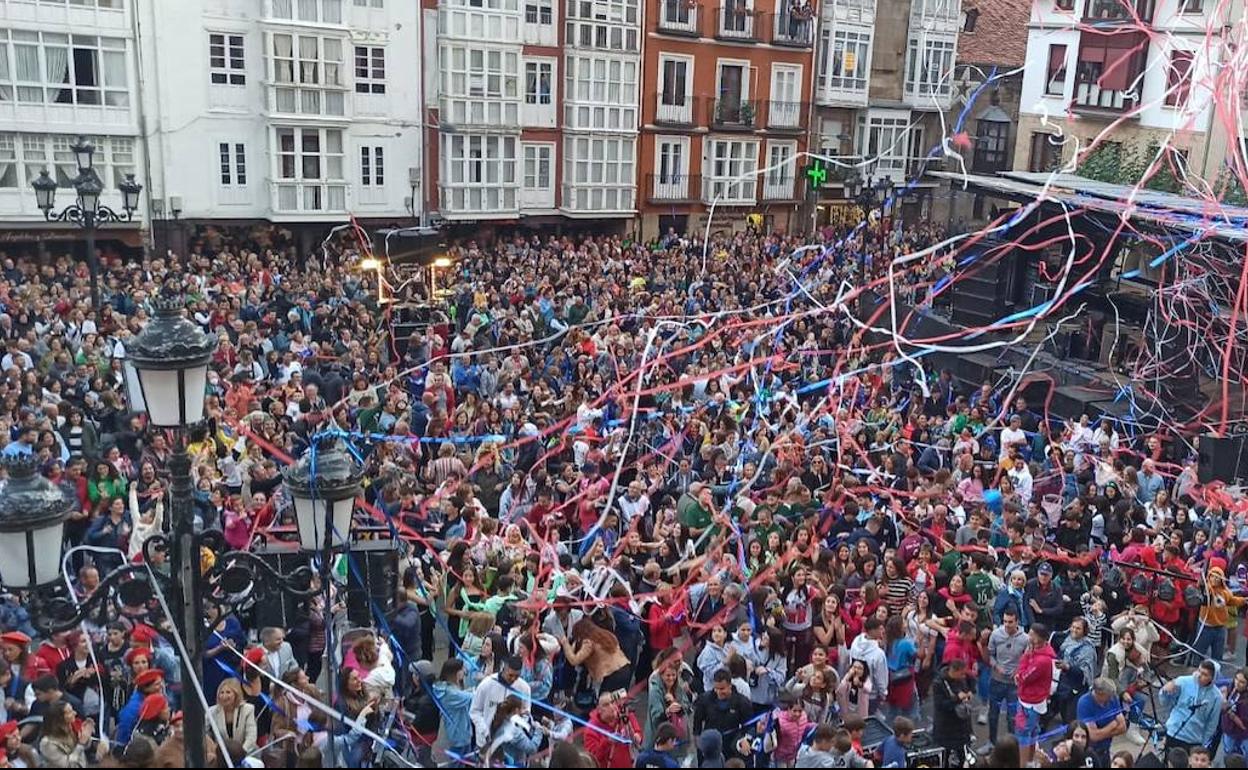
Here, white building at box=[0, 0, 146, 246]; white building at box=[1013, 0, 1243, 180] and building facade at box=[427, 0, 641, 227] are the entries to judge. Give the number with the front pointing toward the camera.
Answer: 3

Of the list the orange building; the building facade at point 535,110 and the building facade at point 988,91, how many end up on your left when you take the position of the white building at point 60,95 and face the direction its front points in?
3

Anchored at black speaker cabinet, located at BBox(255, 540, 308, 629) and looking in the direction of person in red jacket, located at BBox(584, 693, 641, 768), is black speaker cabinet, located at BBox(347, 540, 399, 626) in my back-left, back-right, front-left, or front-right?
front-left

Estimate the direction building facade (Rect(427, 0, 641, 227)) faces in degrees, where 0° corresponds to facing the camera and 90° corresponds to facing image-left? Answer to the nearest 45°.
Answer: approximately 0°

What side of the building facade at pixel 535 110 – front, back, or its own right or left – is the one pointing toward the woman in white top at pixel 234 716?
front

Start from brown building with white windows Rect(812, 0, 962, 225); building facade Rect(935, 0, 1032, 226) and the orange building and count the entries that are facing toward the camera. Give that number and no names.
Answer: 3

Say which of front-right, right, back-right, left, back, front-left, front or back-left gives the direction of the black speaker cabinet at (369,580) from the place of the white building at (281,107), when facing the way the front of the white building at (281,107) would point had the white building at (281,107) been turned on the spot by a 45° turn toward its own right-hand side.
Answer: front-left

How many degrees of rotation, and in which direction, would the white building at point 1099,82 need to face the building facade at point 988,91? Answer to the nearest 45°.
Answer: approximately 135° to its right

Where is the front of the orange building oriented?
toward the camera

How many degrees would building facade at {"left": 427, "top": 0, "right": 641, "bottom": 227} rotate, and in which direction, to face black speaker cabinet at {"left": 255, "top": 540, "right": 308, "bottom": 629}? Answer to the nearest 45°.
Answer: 0° — it already faces it

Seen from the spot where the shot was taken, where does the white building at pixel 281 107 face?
facing the viewer

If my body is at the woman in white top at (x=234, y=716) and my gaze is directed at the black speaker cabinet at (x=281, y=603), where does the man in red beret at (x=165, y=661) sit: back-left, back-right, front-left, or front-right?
front-left

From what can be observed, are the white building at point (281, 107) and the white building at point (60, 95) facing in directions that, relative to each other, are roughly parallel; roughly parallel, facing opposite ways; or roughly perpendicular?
roughly parallel

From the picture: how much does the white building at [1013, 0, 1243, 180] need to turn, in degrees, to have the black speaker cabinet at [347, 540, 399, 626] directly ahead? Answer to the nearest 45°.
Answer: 0° — it already faces it

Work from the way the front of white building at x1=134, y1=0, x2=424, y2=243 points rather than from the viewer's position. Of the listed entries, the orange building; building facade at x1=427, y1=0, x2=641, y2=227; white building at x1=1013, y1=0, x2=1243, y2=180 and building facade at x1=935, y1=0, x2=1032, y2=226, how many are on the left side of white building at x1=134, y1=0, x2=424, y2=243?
4
